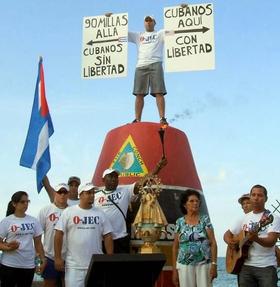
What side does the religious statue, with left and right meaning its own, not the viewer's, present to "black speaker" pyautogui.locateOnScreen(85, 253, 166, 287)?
front

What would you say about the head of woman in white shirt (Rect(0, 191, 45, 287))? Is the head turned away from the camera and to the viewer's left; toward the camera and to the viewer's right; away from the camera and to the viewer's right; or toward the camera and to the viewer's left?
toward the camera and to the viewer's right

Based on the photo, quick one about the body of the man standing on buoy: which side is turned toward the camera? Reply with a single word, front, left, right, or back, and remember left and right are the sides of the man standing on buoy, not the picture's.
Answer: front

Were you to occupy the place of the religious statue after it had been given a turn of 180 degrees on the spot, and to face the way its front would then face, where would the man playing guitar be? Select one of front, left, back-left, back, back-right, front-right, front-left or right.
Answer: back-right

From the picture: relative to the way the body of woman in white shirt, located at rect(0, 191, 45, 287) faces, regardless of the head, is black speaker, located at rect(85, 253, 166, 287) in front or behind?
in front

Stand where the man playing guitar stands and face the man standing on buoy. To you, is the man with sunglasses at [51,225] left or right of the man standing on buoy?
left

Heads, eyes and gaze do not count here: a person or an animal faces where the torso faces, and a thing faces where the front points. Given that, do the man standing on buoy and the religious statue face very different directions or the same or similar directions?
same or similar directions

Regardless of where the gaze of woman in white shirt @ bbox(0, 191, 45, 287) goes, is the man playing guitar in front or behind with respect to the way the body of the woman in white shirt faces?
in front

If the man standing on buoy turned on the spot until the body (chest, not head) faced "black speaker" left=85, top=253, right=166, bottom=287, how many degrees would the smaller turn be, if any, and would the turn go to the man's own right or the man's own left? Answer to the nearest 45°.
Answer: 0° — they already face it

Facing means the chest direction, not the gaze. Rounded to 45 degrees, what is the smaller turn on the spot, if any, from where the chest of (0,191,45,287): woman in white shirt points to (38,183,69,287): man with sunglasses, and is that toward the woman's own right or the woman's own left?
approximately 90° to the woman's own left

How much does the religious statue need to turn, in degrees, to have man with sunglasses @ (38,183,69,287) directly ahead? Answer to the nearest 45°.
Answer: approximately 90° to its right
